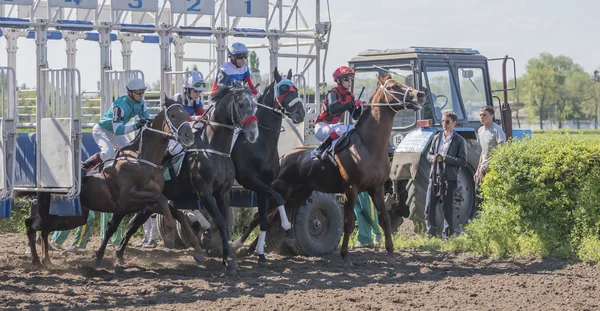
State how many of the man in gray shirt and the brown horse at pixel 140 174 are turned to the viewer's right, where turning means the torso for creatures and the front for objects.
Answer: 1

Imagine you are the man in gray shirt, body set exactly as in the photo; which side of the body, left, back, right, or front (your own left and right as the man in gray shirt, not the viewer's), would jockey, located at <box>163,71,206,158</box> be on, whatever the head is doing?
front

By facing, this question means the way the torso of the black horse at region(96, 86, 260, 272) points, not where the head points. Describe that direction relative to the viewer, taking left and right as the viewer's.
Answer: facing the viewer and to the right of the viewer

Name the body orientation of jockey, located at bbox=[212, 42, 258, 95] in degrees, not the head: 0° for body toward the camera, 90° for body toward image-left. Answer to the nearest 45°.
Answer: approximately 315°

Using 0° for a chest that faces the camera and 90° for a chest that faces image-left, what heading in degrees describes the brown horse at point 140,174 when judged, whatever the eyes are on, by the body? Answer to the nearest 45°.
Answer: approximately 270°

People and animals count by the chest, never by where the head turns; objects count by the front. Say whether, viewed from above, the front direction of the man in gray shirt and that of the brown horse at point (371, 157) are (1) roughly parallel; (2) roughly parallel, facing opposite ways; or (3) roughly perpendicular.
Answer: roughly perpendicular

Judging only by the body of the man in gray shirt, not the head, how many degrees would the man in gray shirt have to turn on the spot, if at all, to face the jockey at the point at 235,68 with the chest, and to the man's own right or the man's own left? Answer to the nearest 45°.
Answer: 0° — they already face them

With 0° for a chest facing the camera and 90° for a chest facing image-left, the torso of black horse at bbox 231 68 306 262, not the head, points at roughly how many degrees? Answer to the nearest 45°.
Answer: approximately 315°

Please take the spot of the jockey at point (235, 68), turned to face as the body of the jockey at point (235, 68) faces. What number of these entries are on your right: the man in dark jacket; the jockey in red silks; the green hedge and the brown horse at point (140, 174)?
1

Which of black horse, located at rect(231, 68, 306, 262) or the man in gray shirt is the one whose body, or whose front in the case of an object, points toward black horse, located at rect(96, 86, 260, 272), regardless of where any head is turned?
the man in gray shirt

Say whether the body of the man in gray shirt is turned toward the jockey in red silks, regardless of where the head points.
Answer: yes
